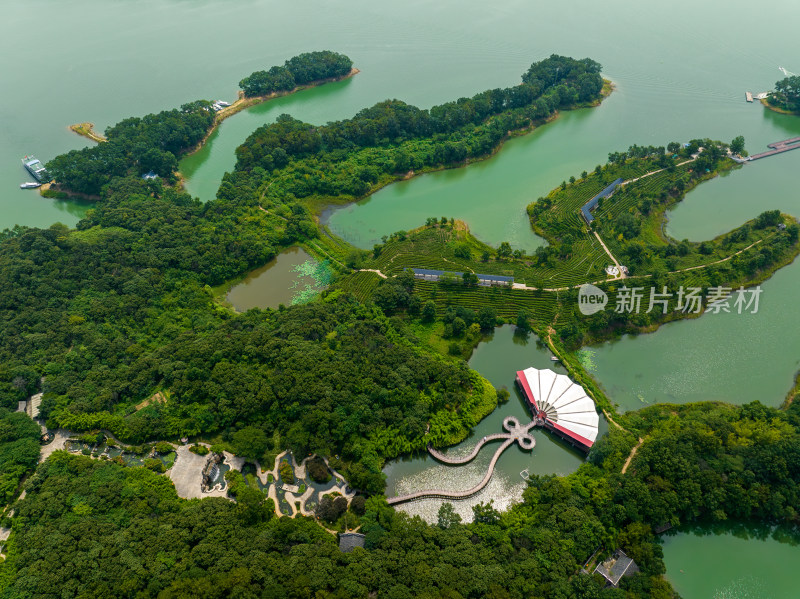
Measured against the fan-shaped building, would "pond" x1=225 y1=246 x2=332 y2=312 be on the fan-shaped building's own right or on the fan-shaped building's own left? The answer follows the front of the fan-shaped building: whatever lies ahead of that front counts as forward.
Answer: on the fan-shaped building's own right

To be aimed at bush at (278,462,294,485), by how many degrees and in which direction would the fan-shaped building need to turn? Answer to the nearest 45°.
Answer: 0° — it already faces it

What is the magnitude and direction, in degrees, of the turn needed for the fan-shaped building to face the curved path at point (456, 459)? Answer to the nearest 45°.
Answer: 0° — it already faces it

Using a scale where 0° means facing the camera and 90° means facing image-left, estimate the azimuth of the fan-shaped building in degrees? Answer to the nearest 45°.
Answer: approximately 45°

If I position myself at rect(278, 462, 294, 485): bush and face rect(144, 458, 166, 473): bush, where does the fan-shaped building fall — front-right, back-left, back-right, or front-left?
back-right

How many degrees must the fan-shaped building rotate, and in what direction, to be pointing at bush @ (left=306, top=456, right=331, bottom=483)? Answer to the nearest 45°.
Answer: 0° — it already faces it

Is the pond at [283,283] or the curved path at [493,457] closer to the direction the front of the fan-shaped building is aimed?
the curved path
